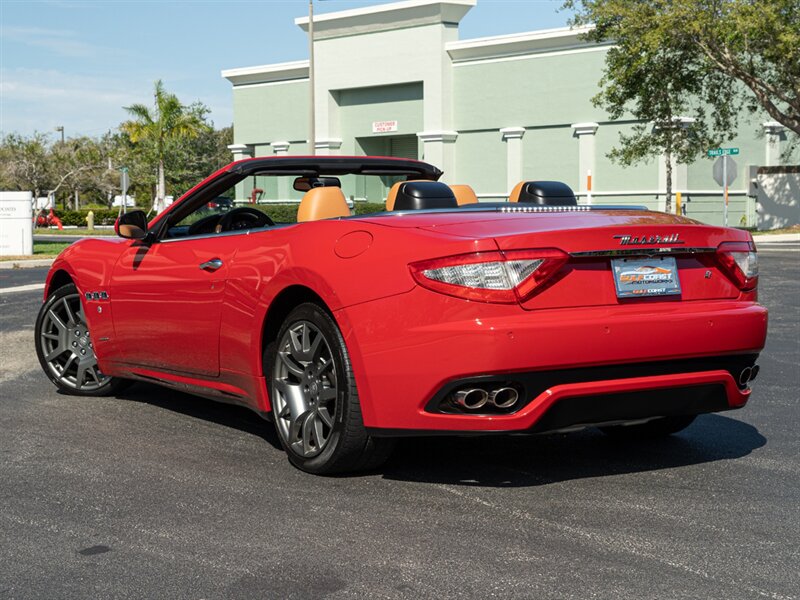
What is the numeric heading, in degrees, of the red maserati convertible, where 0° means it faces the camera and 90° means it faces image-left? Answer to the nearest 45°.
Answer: approximately 135°

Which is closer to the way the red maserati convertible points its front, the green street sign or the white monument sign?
the white monument sign

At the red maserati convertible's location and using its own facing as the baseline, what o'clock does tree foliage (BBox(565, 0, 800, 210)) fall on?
The tree foliage is roughly at 2 o'clock from the red maserati convertible.

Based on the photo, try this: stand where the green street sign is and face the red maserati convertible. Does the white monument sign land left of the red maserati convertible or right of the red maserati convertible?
right

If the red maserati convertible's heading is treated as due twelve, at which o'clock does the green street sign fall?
The green street sign is roughly at 2 o'clock from the red maserati convertible.
